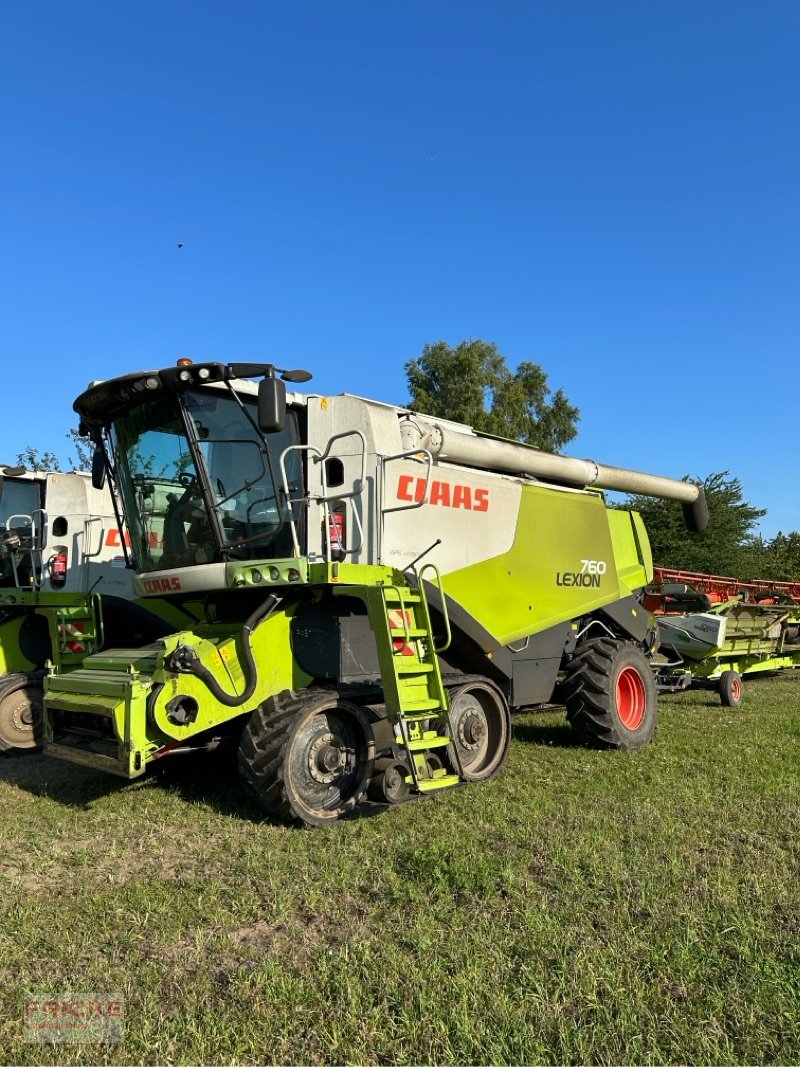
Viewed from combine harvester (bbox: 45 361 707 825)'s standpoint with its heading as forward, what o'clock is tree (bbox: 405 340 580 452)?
The tree is roughly at 5 o'clock from the combine harvester.

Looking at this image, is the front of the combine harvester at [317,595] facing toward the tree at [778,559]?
no

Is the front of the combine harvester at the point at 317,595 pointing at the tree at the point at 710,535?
no

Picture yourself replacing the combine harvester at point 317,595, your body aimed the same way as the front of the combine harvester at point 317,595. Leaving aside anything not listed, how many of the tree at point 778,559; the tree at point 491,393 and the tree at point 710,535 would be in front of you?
0

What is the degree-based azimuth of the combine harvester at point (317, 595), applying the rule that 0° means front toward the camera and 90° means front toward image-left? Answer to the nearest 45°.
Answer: approximately 45°

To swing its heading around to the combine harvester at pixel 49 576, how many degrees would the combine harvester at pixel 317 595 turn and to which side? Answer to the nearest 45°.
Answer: approximately 90° to its right
